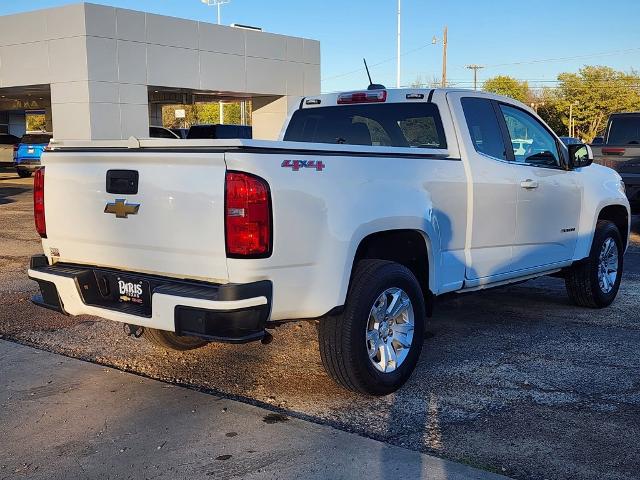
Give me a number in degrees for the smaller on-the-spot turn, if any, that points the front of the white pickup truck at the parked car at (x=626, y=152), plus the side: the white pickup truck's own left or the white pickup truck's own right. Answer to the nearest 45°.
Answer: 0° — it already faces it

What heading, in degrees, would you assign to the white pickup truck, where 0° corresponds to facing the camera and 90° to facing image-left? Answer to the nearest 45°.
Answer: approximately 225°

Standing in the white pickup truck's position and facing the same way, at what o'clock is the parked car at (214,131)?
The parked car is roughly at 10 o'clock from the white pickup truck.

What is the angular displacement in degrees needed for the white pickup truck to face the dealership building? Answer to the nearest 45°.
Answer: approximately 45° to its left

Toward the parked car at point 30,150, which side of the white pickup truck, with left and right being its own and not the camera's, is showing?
left

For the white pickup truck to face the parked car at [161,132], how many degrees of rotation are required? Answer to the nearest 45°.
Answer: approximately 45° to its left
